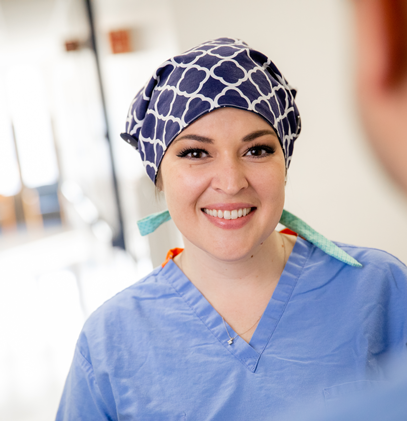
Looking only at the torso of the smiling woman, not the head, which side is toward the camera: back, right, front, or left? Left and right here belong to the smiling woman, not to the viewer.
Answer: front
